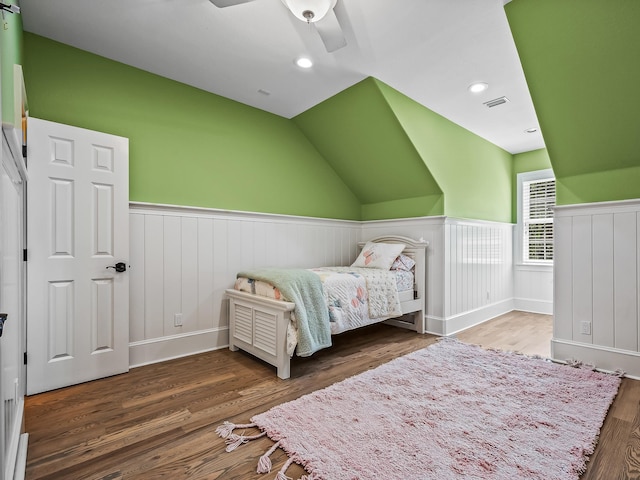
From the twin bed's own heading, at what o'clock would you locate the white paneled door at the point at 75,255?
The white paneled door is roughly at 1 o'clock from the twin bed.

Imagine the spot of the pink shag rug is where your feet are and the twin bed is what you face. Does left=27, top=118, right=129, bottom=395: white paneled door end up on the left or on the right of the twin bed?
left
